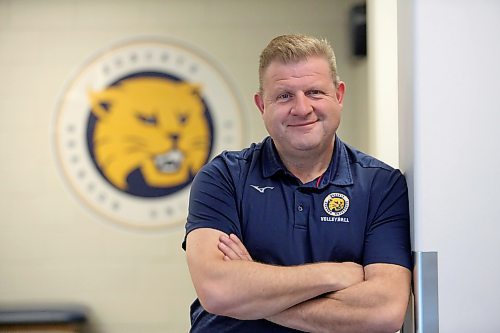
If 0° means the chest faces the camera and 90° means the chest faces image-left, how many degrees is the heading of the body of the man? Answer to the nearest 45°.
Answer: approximately 0°
